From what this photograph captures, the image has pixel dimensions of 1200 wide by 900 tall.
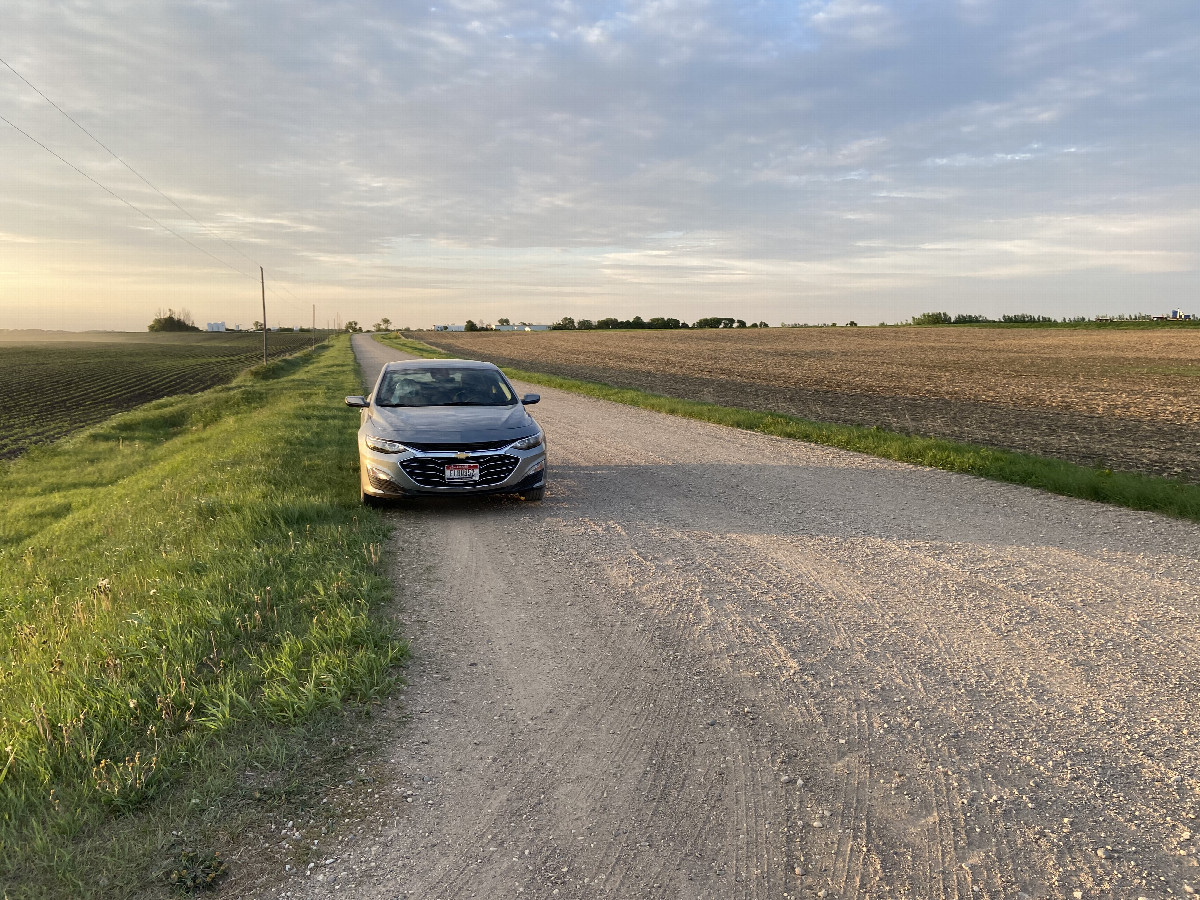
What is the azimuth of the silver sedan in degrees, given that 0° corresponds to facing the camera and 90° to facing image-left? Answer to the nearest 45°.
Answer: approximately 0°
